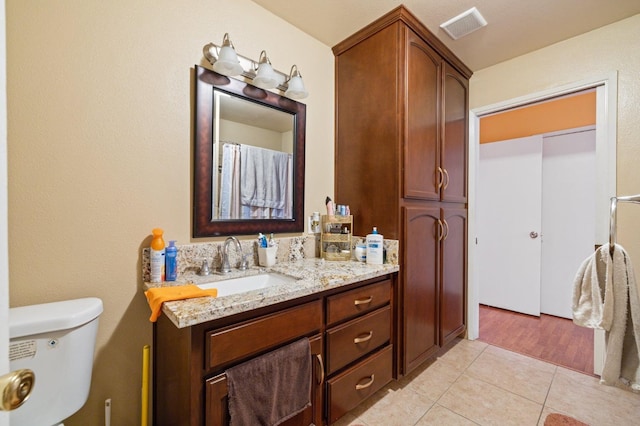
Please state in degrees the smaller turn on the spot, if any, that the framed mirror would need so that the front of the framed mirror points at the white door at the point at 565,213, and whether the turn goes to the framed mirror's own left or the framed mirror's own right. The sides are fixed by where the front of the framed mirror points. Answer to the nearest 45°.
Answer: approximately 45° to the framed mirror's own left

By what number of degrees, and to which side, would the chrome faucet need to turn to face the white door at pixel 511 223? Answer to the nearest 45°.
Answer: approximately 45° to its left

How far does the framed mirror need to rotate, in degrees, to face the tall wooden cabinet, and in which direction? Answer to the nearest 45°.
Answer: approximately 45° to its left

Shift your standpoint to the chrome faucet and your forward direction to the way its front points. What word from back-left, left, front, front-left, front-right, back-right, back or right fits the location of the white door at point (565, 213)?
front-left

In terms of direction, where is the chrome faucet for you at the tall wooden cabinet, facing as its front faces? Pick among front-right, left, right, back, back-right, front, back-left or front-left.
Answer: right

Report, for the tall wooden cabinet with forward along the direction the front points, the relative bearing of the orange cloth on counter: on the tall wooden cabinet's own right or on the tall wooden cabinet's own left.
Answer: on the tall wooden cabinet's own right
